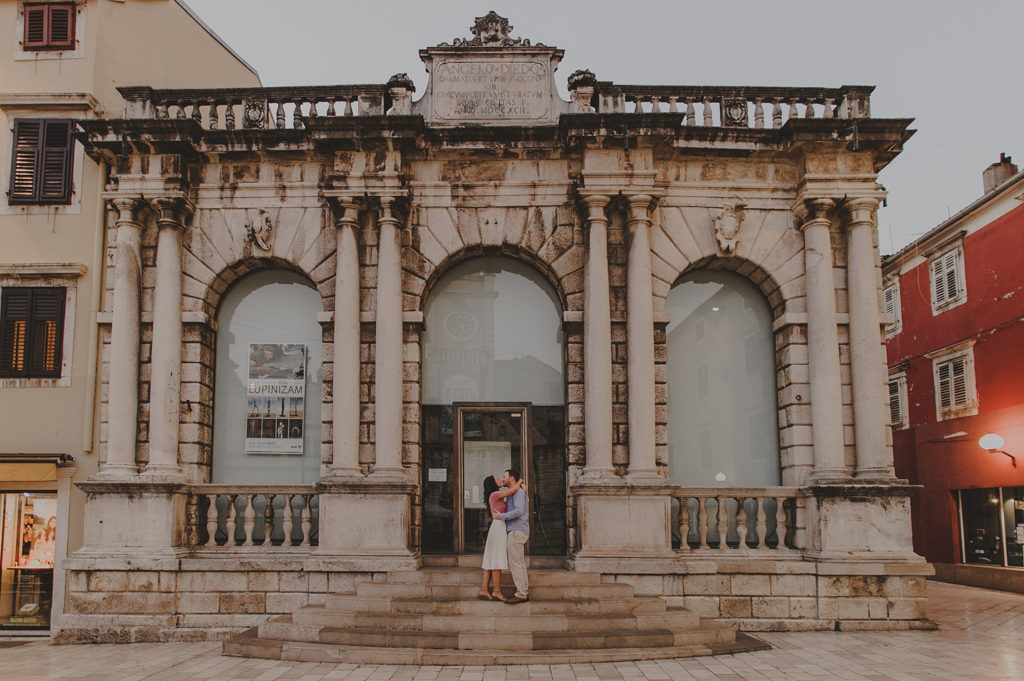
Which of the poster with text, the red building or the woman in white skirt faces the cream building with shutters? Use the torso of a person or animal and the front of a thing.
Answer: the red building

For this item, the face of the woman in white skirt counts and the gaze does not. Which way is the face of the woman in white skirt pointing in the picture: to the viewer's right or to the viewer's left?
to the viewer's right

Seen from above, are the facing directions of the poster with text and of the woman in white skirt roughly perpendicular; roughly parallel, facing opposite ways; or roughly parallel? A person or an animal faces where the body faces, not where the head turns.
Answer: roughly perpendicular

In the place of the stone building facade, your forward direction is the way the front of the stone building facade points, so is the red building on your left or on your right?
on your left

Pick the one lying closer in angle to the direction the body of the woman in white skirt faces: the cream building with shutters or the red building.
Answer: the red building

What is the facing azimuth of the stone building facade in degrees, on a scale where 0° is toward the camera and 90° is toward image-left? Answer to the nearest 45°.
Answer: approximately 0°

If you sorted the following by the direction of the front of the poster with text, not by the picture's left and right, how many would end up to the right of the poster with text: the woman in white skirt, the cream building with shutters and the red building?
1

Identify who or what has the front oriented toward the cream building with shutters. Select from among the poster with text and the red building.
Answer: the red building

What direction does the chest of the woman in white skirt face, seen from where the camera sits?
to the viewer's right

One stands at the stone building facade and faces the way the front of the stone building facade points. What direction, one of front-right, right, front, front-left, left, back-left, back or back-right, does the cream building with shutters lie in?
right

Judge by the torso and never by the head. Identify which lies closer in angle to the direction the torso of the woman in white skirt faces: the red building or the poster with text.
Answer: the red building

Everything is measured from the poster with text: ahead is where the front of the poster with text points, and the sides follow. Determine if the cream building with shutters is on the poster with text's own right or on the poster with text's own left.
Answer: on the poster with text's own right
